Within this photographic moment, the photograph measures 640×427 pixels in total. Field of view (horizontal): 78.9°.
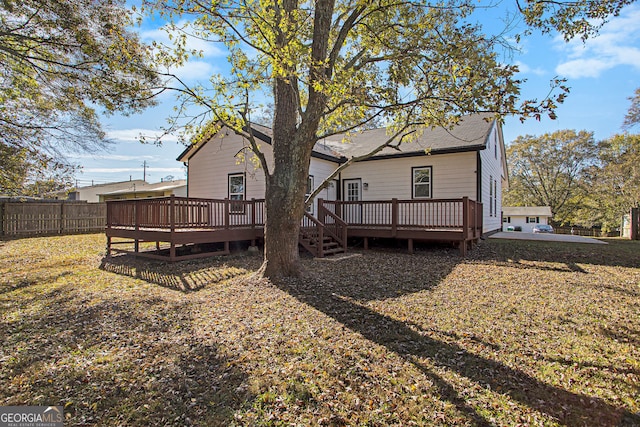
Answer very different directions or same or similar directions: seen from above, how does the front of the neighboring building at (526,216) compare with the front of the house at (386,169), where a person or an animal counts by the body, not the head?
very different directions

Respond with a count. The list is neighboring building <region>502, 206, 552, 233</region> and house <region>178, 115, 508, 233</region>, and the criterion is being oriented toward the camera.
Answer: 1

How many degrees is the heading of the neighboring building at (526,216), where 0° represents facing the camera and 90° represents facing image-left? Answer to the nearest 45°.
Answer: approximately 0°

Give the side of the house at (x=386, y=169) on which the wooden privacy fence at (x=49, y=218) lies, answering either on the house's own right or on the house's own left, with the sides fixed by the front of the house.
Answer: on the house's own left

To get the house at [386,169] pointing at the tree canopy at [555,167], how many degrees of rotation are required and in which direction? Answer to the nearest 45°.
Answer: approximately 45° to its right

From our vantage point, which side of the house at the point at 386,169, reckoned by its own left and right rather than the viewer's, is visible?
back

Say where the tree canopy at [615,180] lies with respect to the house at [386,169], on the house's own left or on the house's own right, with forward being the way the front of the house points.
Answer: on the house's own right

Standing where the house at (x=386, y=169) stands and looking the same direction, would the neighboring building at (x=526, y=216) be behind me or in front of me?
in front

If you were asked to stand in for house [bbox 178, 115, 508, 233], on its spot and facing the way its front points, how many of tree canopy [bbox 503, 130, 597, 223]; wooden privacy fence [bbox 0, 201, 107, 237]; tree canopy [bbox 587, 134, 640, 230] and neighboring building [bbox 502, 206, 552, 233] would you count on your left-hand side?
1

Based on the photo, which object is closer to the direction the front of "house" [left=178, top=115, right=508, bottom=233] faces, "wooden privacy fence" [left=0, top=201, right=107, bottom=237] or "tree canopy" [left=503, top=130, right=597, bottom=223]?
the tree canopy

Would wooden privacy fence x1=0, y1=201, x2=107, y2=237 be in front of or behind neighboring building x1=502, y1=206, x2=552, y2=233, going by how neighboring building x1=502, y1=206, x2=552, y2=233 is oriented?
in front
